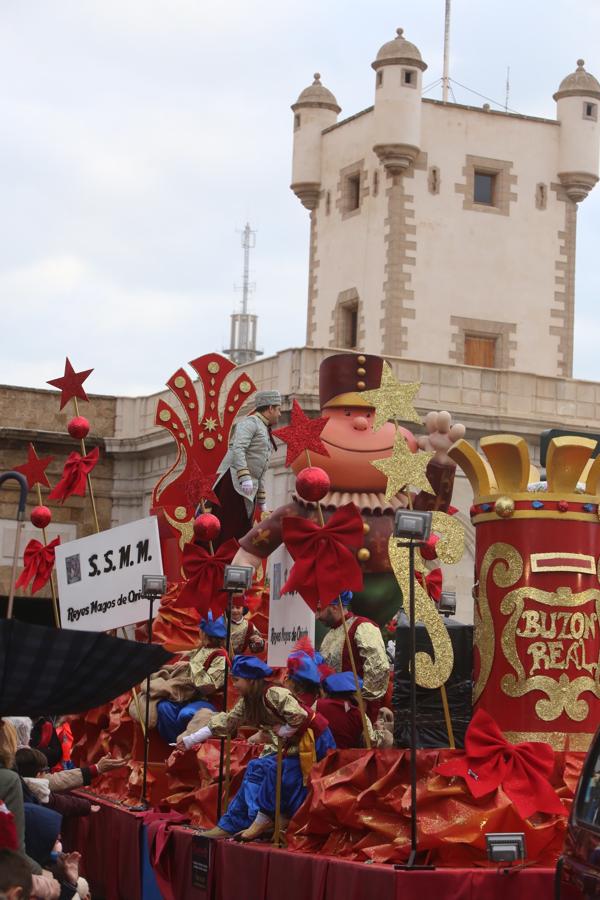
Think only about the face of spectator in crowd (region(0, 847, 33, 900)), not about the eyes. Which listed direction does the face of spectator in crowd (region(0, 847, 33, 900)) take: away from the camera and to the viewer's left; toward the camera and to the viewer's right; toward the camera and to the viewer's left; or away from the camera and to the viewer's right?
away from the camera and to the viewer's right

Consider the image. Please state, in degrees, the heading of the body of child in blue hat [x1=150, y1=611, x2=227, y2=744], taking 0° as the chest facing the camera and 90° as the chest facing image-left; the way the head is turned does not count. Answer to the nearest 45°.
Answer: approximately 90°

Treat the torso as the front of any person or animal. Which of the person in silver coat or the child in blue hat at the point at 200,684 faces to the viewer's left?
the child in blue hat

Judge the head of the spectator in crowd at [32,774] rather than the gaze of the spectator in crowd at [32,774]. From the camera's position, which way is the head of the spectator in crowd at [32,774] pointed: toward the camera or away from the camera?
away from the camera

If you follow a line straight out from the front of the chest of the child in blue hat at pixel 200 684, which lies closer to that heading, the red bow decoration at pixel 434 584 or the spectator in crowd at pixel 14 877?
the spectator in crowd

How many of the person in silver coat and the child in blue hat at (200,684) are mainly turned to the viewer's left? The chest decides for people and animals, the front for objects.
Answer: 1

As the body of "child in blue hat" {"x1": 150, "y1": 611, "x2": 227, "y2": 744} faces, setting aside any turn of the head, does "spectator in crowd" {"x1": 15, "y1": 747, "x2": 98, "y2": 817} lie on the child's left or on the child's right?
on the child's left
